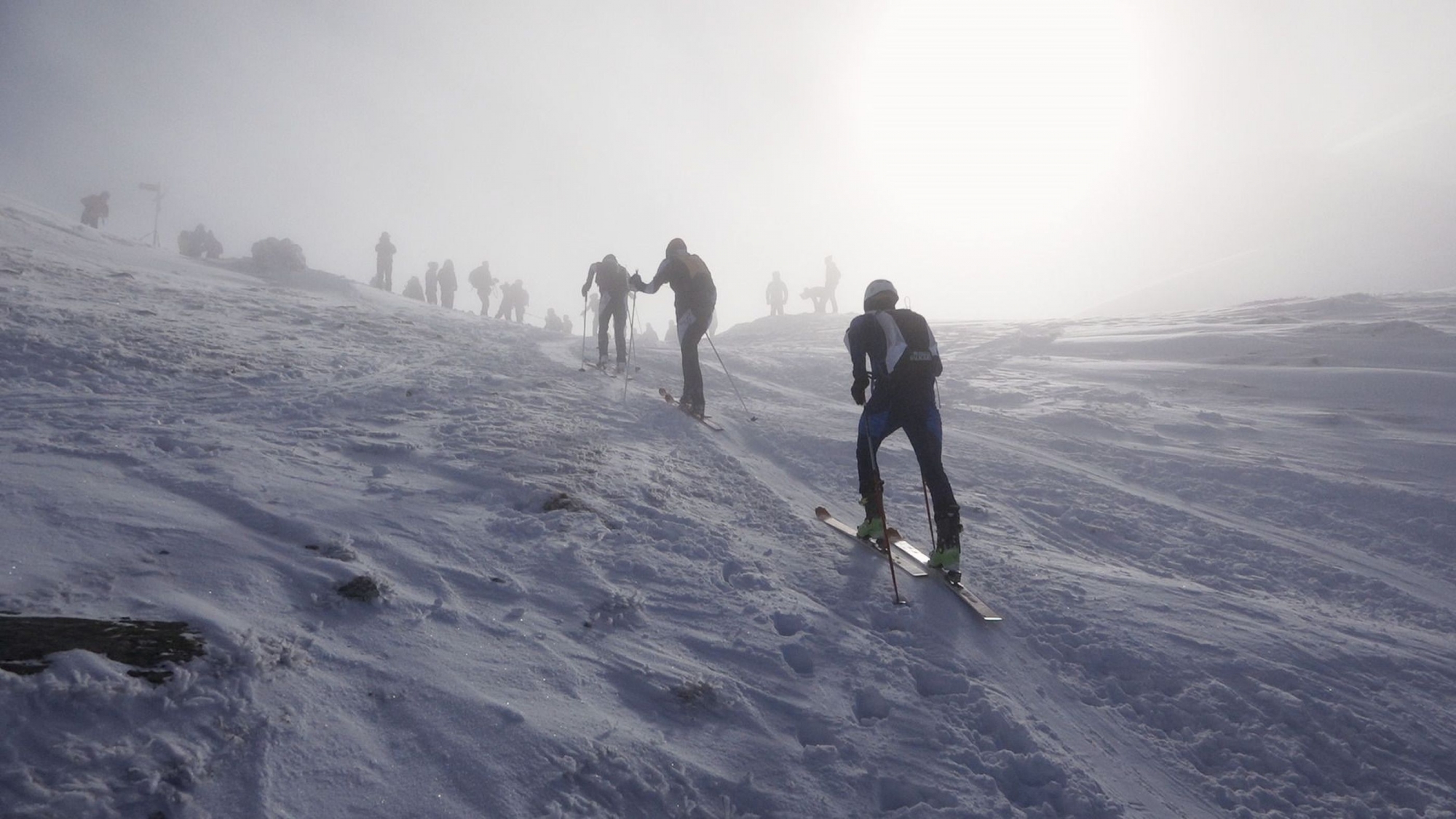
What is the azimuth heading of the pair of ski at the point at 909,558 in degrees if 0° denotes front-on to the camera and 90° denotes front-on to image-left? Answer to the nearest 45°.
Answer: approximately 135°

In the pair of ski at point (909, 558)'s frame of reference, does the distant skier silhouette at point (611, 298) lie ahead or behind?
ahead

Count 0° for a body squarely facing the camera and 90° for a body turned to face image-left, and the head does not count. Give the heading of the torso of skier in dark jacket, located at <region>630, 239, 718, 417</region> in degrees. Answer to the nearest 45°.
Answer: approximately 135°

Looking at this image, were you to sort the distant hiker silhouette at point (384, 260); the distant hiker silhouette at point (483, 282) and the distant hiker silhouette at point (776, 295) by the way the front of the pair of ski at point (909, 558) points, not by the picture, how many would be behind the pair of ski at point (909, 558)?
0

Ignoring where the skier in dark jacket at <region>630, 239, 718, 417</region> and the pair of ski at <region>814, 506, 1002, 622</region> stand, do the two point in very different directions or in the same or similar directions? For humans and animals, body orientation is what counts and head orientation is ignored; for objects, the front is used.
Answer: same or similar directions

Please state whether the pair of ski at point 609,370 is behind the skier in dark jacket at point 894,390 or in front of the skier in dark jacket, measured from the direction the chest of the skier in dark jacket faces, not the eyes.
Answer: in front

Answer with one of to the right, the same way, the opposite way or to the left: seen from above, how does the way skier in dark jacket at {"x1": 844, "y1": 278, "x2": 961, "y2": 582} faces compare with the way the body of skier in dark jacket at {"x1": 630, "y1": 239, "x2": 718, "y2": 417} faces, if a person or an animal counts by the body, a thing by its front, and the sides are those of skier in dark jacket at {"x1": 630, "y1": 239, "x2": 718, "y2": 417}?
the same way

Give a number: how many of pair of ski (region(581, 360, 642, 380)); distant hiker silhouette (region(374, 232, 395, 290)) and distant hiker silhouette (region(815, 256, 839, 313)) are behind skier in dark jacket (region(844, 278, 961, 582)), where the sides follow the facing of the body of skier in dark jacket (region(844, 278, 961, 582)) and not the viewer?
0

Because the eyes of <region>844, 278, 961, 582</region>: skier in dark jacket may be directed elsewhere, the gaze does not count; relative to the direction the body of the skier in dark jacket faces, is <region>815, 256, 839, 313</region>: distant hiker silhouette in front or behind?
in front

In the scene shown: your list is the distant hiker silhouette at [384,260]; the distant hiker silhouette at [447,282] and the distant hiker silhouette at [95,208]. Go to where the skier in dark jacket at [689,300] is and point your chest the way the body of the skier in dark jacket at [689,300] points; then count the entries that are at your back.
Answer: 0

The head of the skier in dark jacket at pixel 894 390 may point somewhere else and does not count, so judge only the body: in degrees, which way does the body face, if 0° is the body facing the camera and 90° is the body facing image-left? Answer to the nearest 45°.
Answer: approximately 135°
